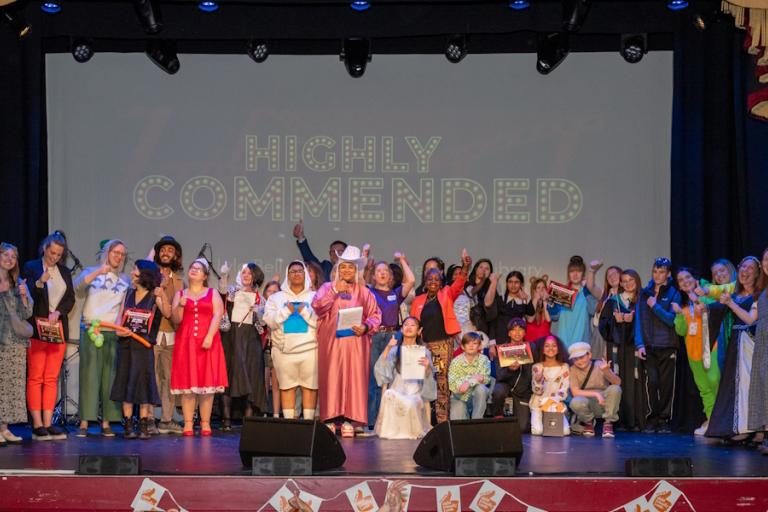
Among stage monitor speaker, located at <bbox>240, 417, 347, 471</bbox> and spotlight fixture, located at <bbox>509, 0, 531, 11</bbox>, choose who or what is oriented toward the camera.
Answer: the spotlight fixture

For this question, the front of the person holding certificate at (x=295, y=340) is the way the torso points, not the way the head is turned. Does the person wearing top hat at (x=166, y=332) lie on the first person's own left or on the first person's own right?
on the first person's own right

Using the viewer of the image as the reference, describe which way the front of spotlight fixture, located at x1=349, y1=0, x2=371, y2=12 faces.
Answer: facing the viewer

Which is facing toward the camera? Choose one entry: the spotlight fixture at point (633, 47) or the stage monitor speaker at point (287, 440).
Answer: the spotlight fixture

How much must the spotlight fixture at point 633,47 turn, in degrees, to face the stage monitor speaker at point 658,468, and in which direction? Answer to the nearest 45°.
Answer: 0° — it already faces it

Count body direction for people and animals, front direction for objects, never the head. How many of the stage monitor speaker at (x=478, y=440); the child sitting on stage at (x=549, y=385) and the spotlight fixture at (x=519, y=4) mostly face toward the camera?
2

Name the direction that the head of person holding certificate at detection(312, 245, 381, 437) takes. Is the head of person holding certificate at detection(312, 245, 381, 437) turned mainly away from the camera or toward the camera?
toward the camera

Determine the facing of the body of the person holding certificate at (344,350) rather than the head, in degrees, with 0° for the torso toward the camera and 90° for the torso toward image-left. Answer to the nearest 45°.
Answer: approximately 0°

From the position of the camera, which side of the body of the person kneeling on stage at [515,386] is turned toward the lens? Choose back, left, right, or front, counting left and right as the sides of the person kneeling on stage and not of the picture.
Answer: front

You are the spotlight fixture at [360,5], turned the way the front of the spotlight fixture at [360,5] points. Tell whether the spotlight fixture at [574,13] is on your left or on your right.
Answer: on your left

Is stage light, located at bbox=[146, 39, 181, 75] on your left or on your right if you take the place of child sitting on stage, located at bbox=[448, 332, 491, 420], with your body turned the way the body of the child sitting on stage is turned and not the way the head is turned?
on your right

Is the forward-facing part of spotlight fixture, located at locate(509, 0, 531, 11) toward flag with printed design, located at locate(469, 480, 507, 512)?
yes

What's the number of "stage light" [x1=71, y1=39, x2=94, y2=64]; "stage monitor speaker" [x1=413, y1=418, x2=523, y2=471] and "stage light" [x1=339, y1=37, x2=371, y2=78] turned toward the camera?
2

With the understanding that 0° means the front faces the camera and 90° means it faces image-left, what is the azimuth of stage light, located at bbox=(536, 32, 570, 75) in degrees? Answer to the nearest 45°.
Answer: approximately 45°

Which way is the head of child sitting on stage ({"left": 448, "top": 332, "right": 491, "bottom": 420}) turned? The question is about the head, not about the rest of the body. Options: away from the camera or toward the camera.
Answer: toward the camera

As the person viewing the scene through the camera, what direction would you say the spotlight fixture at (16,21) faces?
facing the viewer and to the right of the viewer

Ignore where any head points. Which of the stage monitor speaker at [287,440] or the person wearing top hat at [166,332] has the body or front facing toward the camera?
the person wearing top hat
